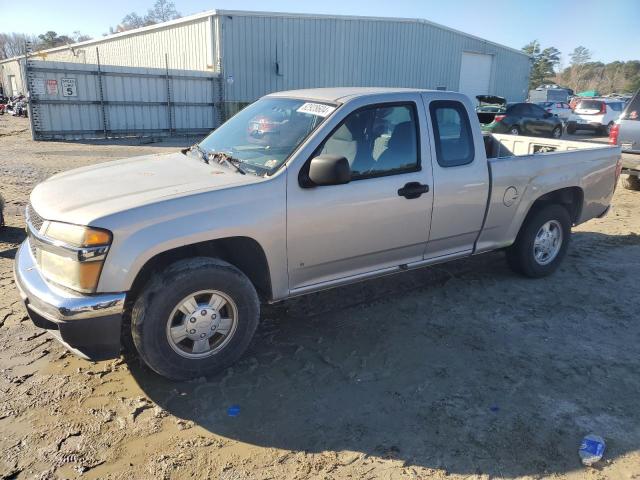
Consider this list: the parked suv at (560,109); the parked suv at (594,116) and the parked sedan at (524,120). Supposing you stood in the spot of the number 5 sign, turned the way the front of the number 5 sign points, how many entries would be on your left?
3

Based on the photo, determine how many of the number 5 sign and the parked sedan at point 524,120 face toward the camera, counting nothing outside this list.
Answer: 1

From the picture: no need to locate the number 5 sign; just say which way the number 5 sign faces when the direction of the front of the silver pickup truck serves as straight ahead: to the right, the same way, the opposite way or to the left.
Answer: to the left

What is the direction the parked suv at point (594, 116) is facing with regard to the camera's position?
facing away from the viewer and to the right of the viewer
